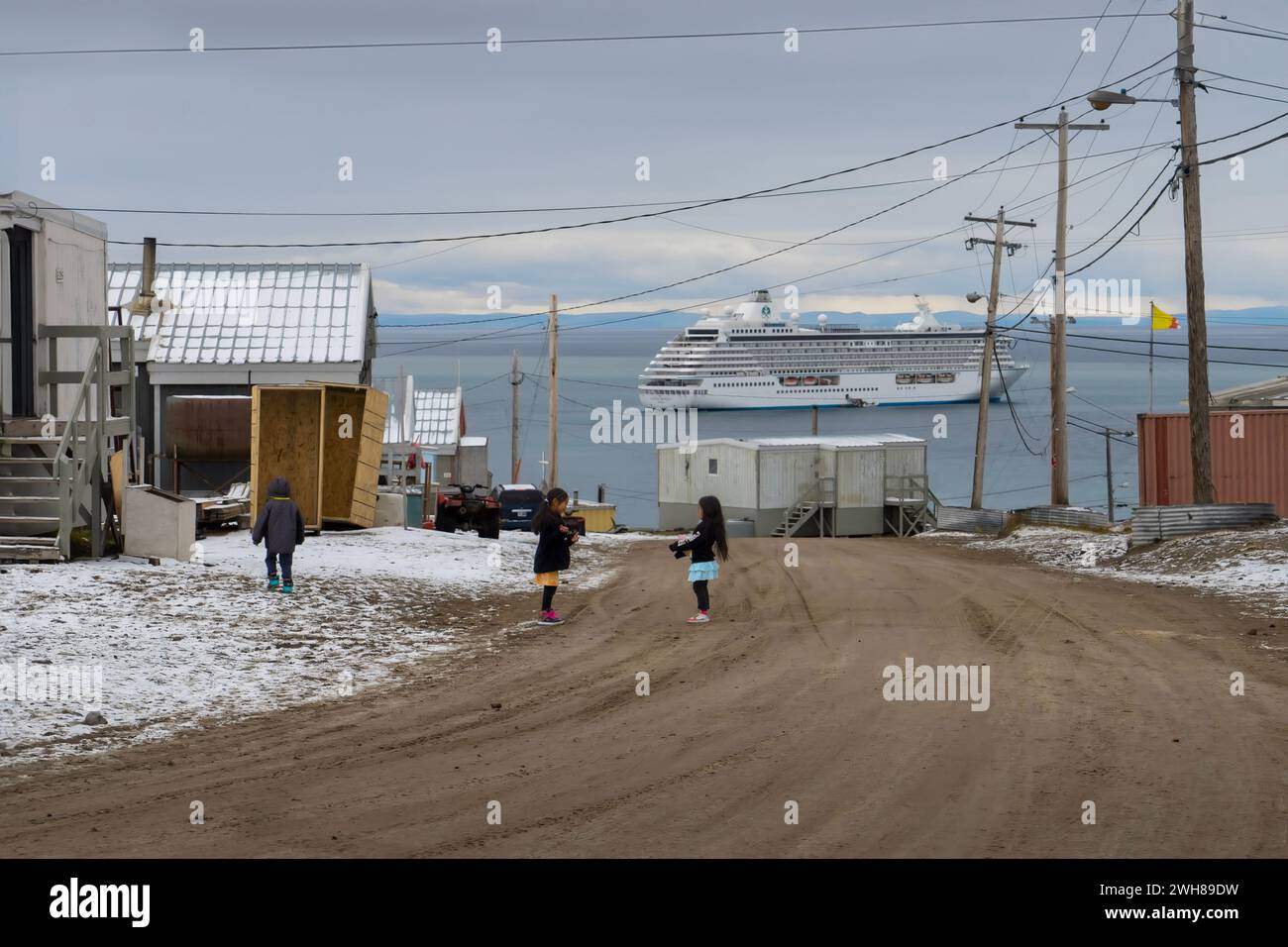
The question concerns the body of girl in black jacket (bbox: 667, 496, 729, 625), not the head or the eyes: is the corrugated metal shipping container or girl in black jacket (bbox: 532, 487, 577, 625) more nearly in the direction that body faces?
the girl in black jacket

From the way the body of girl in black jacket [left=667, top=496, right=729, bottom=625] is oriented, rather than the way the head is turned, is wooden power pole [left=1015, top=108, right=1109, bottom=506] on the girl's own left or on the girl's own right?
on the girl's own right

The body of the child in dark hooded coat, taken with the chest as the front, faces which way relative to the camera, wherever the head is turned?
away from the camera

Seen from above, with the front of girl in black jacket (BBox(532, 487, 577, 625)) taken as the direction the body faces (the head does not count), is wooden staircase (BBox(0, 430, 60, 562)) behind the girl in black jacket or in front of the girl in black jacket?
behind

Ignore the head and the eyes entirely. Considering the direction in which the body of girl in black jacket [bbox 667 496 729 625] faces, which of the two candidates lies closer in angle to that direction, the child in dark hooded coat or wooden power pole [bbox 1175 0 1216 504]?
the child in dark hooded coat

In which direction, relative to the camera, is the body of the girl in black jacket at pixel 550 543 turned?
to the viewer's right

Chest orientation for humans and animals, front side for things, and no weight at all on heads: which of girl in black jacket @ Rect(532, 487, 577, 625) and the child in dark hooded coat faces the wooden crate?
the child in dark hooded coat

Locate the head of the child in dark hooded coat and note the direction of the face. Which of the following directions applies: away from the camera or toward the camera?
away from the camera

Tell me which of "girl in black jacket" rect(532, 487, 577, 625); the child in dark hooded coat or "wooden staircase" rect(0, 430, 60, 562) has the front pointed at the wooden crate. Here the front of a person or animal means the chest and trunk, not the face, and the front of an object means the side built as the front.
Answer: the child in dark hooded coat

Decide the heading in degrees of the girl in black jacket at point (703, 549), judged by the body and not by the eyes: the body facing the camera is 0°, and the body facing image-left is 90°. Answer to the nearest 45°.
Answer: approximately 90°

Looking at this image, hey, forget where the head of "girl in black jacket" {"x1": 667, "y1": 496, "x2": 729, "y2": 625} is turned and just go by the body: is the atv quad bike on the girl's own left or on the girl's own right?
on the girl's own right

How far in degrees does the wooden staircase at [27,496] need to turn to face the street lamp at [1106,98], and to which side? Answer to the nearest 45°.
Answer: approximately 90° to its left

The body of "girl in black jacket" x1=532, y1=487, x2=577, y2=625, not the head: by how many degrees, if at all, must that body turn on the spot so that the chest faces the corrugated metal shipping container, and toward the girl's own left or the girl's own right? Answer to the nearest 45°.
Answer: approximately 45° to the girl's own left

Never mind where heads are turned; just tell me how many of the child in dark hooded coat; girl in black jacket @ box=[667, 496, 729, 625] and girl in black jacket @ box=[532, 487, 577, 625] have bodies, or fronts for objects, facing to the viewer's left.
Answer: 1
